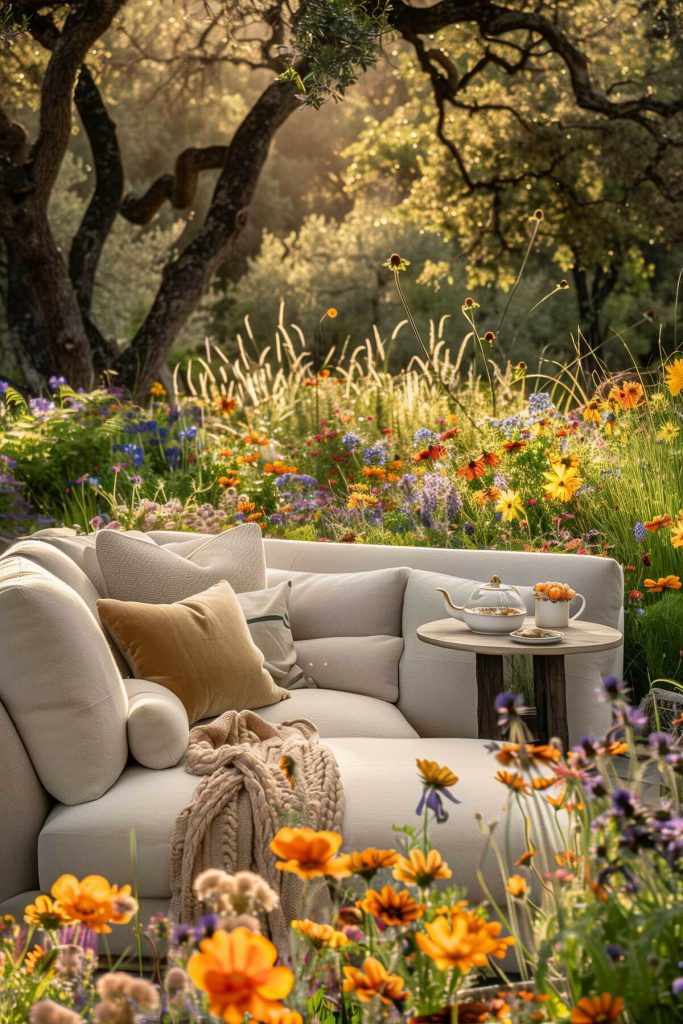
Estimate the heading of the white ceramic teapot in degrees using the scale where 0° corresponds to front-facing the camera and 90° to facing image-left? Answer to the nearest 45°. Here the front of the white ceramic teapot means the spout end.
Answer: approximately 90°

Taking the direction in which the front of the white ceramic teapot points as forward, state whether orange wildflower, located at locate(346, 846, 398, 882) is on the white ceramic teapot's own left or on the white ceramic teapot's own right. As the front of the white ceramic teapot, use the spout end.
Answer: on the white ceramic teapot's own left

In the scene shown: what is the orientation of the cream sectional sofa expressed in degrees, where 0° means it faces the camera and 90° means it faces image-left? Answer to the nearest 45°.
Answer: approximately 0°

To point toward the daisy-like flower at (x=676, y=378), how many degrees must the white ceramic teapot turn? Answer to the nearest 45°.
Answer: approximately 135° to its right

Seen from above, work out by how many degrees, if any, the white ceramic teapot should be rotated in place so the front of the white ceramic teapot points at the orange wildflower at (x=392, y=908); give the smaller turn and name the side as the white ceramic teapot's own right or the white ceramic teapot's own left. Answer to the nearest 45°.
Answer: approximately 90° to the white ceramic teapot's own left

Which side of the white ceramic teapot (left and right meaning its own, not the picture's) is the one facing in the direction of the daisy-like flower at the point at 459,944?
left

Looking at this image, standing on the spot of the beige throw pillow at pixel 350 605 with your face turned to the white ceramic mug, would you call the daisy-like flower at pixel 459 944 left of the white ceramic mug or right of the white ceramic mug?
right

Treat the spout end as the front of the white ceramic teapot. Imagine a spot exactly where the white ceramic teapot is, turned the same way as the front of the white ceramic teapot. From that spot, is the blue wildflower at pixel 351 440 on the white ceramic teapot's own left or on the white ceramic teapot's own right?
on the white ceramic teapot's own right

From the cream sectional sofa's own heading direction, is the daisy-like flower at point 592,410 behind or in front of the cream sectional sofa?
behind

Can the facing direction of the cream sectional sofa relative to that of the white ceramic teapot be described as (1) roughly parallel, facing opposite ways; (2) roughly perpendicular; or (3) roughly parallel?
roughly perpendicular
